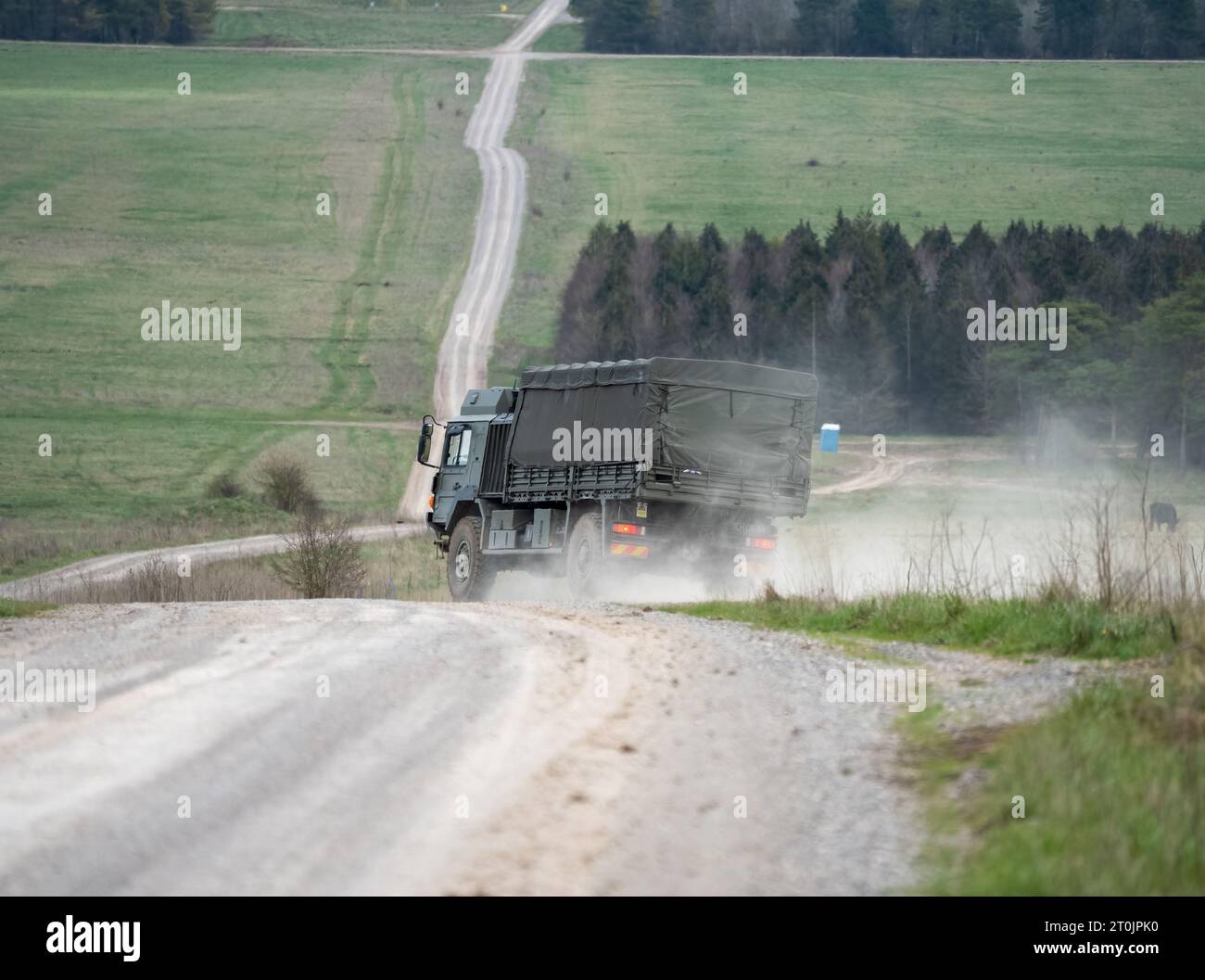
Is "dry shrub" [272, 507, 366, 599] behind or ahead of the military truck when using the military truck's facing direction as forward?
ahead

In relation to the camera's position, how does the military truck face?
facing away from the viewer and to the left of the viewer
